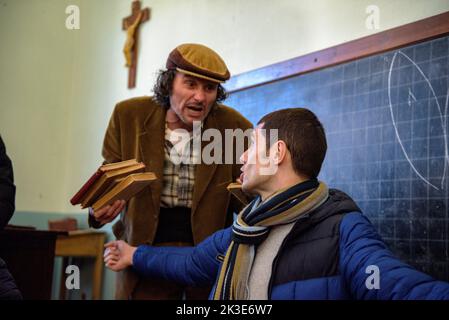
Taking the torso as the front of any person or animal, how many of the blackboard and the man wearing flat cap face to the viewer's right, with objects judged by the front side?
0

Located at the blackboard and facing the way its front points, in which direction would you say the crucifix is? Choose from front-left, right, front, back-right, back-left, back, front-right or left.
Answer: right

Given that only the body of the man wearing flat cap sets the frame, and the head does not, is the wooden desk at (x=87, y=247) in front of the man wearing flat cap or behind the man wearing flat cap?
behind

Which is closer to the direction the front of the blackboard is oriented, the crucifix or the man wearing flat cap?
the man wearing flat cap

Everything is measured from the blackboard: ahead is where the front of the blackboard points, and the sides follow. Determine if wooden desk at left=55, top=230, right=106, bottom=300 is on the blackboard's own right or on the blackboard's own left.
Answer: on the blackboard's own right

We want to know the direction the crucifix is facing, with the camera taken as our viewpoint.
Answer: facing the viewer and to the left of the viewer

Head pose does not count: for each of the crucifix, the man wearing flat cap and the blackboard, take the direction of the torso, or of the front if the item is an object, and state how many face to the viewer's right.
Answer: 0

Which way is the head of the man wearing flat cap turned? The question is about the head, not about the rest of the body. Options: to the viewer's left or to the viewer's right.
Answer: to the viewer's right

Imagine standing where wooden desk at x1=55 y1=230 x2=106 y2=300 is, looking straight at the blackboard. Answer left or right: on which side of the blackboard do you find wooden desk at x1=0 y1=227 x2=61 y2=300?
right

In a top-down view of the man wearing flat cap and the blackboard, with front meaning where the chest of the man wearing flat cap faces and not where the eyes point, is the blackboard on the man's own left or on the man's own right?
on the man's own left

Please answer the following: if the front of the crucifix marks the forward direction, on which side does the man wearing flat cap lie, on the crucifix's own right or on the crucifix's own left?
on the crucifix's own left

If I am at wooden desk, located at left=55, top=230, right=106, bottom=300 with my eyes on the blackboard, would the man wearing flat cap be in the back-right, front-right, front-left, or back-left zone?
front-right

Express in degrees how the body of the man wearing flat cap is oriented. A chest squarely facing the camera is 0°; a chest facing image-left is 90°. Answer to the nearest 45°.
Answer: approximately 0°
